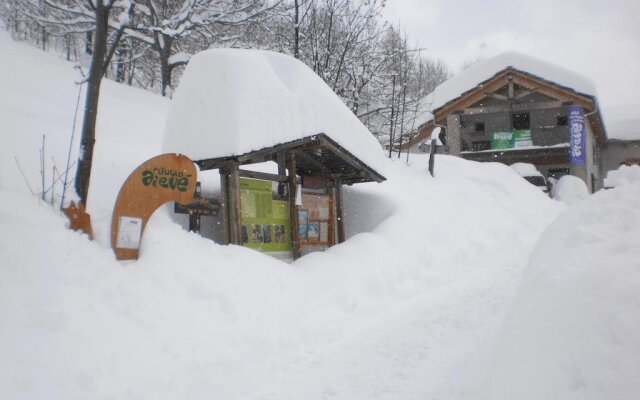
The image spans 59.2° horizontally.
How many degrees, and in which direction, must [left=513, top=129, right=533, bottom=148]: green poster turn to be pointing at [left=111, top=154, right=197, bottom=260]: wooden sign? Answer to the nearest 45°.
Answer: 0° — it already faces it

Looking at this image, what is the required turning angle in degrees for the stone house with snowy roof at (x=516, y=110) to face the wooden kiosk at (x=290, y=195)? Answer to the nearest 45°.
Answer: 0° — it already faces it

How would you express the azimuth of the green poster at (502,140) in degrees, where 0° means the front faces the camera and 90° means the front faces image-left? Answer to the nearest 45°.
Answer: approximately 0°

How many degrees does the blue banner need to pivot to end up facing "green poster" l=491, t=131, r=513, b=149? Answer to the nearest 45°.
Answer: approximately 90° to its right

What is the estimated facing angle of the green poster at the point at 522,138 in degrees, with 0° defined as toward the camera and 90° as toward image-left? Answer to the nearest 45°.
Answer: approximately 0°

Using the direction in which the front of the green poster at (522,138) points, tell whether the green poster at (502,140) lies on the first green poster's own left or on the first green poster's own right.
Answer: on the first green poster's own right
